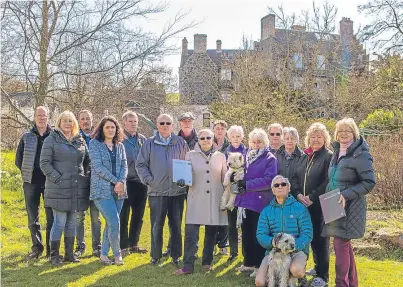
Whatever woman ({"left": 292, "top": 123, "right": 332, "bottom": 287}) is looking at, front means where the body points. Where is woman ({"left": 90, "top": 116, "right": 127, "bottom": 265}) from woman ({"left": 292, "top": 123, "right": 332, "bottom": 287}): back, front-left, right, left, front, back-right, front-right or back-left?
front-right

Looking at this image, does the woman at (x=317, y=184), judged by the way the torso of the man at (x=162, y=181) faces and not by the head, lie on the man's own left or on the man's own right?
on the man's own left

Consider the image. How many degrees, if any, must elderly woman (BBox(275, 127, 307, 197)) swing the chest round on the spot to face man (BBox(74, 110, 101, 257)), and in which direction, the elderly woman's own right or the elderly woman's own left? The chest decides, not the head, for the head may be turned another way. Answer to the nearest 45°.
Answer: approximately 90° to the elderly woman's own right

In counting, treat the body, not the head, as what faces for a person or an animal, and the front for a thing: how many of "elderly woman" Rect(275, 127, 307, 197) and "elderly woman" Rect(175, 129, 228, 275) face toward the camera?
2

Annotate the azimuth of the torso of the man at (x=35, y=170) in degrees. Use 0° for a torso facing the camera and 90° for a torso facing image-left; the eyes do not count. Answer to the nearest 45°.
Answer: approximately 315°

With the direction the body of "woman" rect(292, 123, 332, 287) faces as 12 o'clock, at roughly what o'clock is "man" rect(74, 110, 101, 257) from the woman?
The man is roughly at 2 o'clock from the woman.

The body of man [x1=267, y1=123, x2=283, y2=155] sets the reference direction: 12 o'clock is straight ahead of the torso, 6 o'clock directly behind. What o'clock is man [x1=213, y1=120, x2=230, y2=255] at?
man [x1=213, y1=120, x2=230, y2=255] is roughly at 4 o'clock from man [x1=267, y1=123, x2=283, y2=155].
